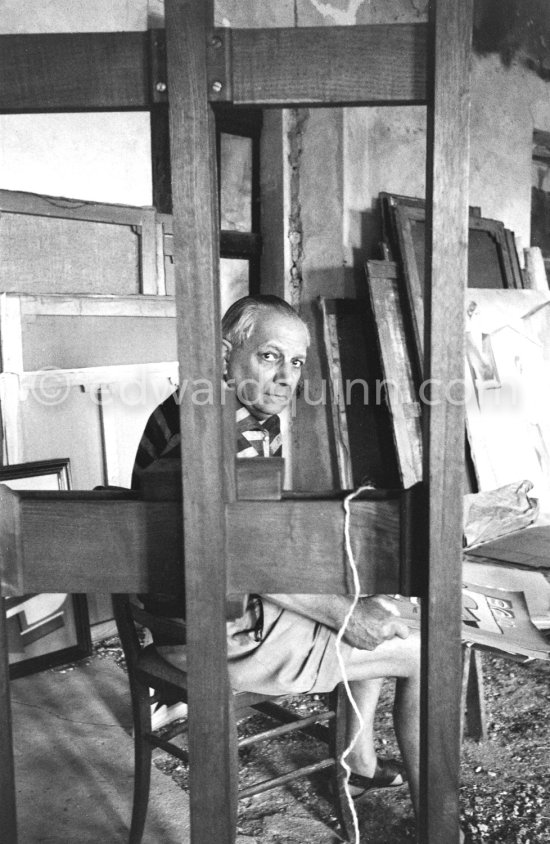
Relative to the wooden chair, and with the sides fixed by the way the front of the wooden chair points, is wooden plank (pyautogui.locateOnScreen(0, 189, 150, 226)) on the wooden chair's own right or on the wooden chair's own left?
on the wooden chair's own left

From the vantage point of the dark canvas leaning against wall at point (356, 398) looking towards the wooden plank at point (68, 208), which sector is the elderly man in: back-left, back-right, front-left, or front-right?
front-left

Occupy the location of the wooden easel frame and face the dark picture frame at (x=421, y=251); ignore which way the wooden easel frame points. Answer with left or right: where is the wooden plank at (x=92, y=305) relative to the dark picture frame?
left

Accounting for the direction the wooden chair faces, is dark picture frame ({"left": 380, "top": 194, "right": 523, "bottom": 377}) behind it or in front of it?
in front

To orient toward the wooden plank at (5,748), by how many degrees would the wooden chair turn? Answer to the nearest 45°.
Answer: approximately 135° to its right
